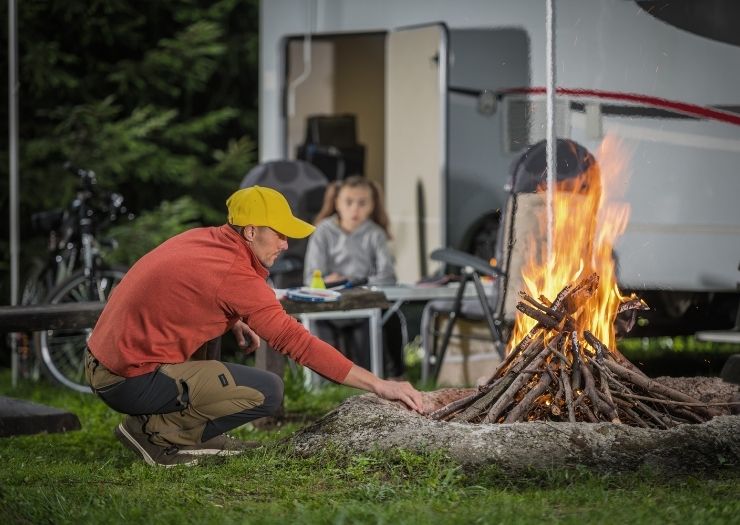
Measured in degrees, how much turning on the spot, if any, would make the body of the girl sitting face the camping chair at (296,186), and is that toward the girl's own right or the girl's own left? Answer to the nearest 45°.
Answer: approximately 135° to the girl's own right

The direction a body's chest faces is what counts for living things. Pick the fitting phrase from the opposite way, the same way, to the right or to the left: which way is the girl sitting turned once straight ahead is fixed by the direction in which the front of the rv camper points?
to the right

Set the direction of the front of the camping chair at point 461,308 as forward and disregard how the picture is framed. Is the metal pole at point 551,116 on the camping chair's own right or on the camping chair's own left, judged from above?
on the camping chair's own left

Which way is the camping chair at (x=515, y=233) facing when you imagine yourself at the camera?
facing to the left of the viewer

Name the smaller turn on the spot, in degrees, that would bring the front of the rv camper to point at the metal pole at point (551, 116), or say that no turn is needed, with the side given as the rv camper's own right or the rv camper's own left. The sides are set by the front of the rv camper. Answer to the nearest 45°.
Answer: approximately 90° to the rv camper's own right

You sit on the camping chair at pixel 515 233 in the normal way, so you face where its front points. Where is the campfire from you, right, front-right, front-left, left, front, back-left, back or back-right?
left

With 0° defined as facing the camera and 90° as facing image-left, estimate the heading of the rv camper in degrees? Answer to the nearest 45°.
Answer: approximately 270°

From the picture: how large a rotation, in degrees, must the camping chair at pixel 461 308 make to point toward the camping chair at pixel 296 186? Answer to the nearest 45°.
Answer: approximately 45° to its right

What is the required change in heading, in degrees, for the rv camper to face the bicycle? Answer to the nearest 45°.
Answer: approximately 180°
